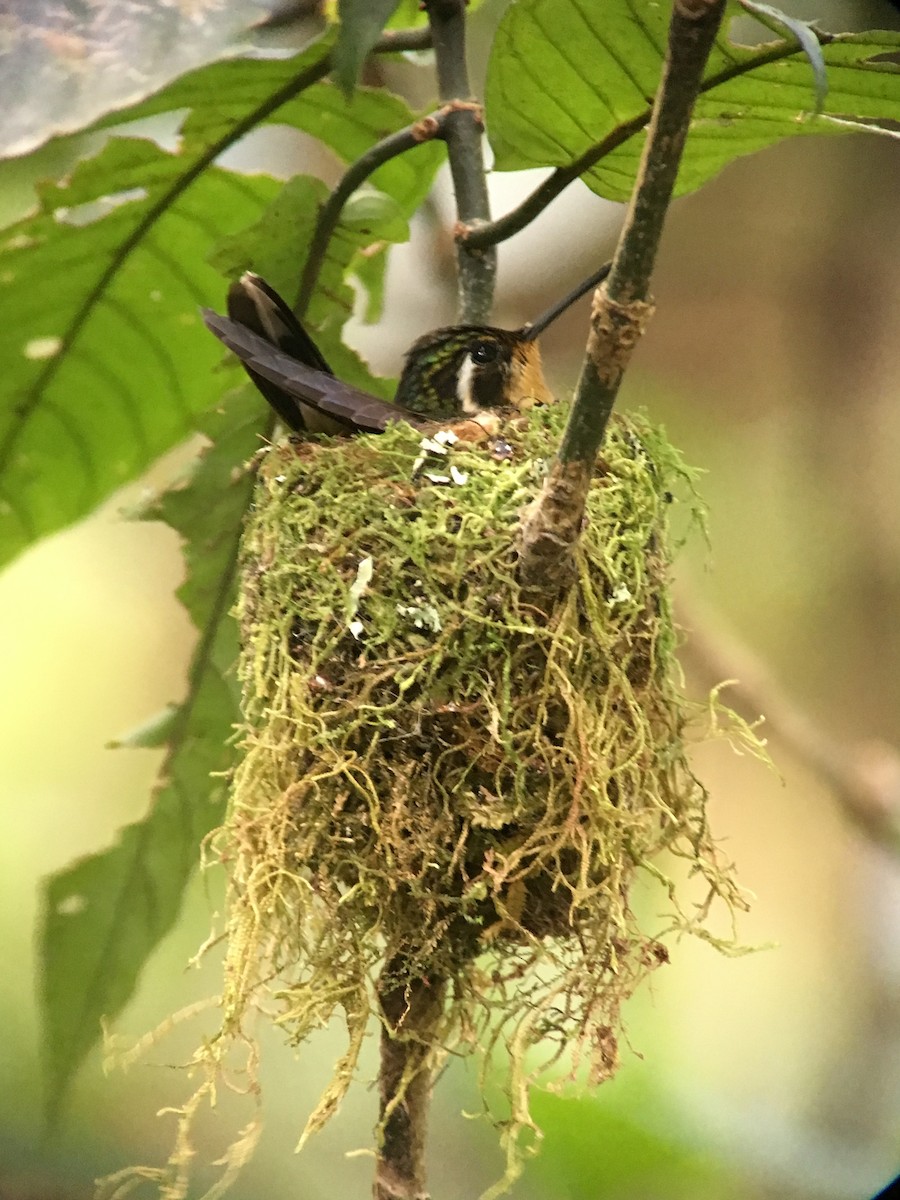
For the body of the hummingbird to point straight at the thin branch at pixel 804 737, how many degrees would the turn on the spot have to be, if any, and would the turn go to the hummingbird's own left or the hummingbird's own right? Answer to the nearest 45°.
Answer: approximately 45° to the hummingbird's own left

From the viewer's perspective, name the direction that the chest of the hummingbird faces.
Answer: to the viewer's right
